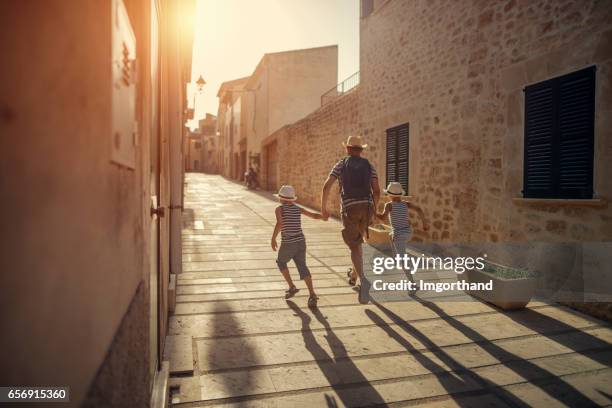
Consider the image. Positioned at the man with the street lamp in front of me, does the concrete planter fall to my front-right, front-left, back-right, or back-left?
back-right

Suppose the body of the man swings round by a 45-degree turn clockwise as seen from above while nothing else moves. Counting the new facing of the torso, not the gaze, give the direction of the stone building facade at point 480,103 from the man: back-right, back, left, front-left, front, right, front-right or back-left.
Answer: front

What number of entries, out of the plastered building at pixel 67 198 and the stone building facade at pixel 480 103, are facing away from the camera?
0

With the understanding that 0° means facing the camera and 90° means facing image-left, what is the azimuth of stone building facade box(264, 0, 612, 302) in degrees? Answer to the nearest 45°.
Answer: approximately 45°

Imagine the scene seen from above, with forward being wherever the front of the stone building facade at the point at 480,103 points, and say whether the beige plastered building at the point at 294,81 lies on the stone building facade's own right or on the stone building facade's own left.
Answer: on the stone building facade's own right

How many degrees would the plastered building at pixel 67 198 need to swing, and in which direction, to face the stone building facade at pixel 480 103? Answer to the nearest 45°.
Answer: approximately 45° to its left

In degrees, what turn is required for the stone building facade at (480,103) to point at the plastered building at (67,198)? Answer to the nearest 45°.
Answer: approximately 45° to its left

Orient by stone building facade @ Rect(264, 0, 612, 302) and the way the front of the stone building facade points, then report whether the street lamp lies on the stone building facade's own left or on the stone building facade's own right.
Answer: on the stone building facade's own right

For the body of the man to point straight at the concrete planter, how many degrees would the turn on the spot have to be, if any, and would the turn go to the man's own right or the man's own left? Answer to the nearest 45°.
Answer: approximately 90° to the man's own right

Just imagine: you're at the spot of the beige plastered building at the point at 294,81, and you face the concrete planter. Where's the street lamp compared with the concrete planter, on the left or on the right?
right

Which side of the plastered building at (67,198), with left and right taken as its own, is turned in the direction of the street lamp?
left

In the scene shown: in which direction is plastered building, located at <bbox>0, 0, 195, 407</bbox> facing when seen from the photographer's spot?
facing to the right of the viewer

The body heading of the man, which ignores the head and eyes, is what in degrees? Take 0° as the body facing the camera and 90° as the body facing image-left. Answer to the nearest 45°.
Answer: approximately 180°
